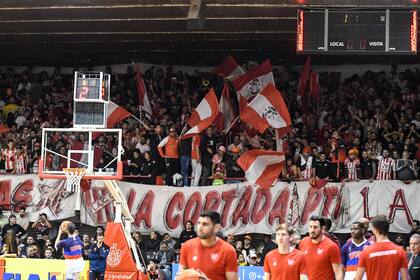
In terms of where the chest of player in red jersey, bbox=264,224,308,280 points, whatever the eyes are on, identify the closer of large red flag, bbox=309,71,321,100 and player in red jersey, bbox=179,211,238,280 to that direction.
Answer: the player in red jersey

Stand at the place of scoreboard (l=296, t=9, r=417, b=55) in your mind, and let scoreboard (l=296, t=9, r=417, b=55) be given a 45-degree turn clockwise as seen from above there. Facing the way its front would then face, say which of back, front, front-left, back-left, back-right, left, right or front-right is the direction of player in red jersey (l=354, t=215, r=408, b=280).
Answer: front-left

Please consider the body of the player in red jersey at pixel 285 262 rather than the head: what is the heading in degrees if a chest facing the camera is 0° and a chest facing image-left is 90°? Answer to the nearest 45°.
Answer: approximately 45°

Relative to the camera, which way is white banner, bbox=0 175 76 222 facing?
toward the camera

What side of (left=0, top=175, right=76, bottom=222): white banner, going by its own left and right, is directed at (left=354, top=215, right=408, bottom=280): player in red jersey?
front

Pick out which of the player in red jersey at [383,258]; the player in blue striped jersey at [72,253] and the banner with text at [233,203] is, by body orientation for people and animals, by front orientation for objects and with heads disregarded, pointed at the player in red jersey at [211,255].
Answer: the banner with text

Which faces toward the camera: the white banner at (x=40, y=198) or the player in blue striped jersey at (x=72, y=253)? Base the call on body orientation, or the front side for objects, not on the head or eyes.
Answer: the white banner

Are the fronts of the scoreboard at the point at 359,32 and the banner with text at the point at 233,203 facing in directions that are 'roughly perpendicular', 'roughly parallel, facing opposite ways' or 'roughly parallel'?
roughly parallel

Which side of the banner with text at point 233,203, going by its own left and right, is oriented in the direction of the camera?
front

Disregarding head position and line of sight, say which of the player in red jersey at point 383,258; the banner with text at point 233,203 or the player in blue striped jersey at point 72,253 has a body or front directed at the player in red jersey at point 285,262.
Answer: the banner with text

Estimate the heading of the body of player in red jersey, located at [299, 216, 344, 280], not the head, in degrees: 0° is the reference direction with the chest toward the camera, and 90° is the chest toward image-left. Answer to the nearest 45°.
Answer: approximately 45°

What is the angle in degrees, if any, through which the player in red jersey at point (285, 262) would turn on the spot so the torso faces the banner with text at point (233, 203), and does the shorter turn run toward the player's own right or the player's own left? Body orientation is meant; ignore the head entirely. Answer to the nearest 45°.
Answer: approximately 135° to the player's own right
